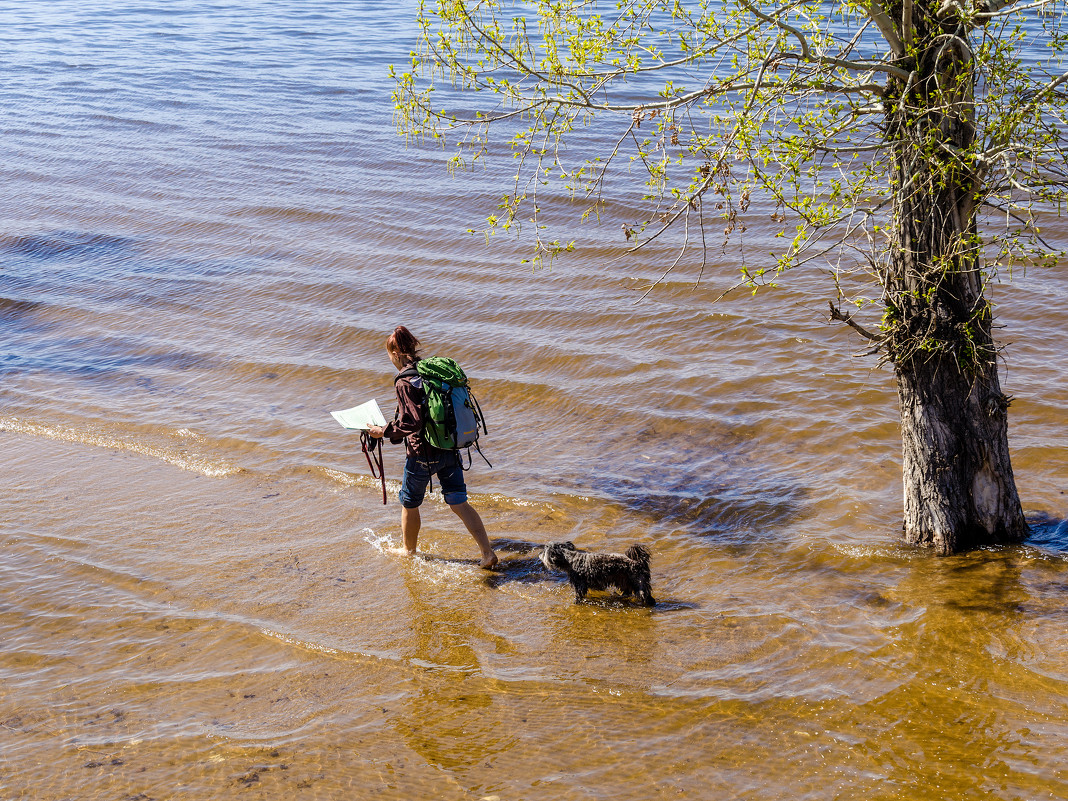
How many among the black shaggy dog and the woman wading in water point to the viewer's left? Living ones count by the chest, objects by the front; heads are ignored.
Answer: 2

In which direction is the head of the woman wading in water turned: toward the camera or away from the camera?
away from the camera

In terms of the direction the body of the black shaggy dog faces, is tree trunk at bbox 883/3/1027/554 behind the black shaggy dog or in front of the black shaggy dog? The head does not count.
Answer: behind

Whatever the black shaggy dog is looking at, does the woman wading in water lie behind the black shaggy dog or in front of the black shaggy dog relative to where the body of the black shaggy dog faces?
in front

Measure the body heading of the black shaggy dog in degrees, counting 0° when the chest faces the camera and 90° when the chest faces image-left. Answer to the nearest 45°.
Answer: approximately 90°

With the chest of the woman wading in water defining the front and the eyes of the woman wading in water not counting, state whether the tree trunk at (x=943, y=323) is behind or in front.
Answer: behind

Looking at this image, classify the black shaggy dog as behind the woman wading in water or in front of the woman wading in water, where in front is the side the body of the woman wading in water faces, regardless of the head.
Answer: behind

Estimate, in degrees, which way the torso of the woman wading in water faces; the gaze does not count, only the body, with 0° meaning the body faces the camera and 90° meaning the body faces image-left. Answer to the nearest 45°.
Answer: approximately 90°

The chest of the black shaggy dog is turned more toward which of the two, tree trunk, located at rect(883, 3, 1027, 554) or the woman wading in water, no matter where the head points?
the woman wading in water
